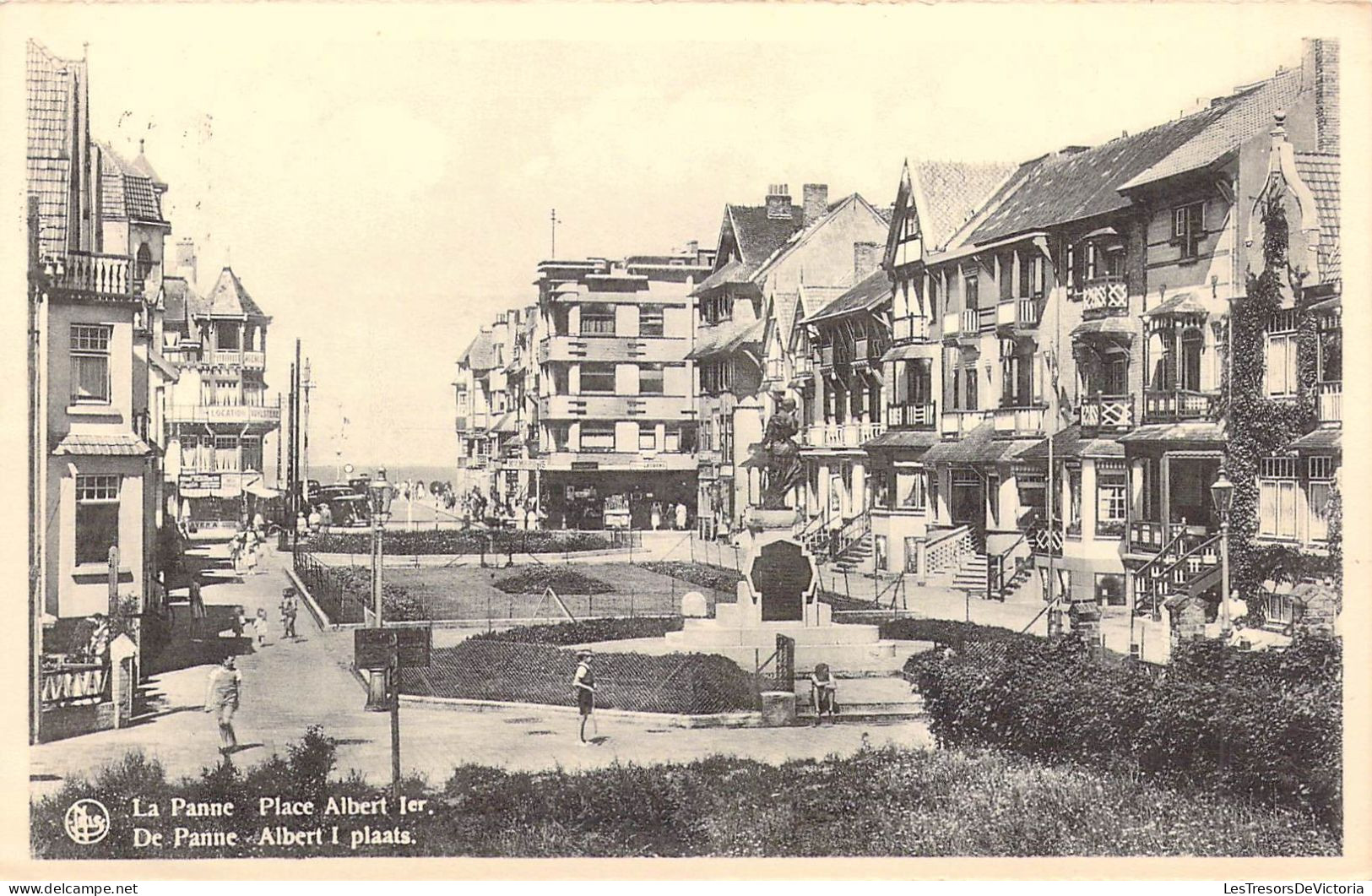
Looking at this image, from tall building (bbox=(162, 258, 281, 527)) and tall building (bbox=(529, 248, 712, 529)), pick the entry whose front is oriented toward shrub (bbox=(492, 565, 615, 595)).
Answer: tall building (bbox=(529, 248, 712, 529))

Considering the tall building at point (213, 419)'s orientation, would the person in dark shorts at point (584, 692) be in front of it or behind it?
in front

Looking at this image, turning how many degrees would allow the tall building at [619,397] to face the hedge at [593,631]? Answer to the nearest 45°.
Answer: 0° — it already faces it

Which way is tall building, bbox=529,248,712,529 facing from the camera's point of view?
toward the camera

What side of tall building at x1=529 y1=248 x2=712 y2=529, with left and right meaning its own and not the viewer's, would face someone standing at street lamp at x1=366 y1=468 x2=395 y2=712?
front

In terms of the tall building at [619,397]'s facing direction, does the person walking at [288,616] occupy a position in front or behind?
in front

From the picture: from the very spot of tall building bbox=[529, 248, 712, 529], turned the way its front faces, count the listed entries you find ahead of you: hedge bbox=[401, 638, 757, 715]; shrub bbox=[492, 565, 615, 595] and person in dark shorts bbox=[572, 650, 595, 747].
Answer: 3
